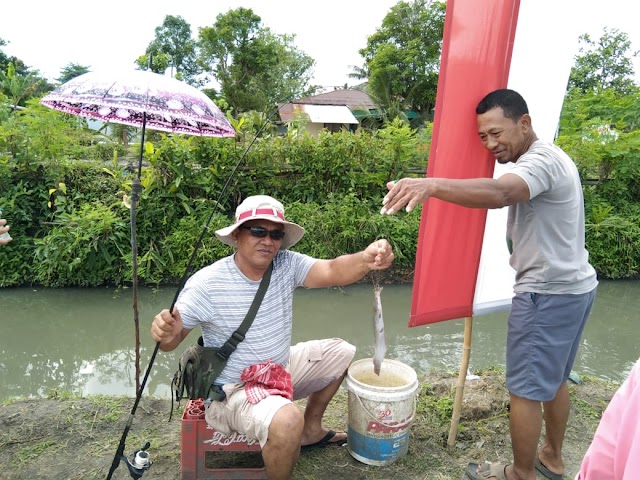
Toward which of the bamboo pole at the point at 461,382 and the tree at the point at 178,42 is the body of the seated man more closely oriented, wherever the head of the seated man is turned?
the bamboo pole

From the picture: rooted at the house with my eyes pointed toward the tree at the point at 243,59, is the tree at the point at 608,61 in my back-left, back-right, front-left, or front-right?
back-left

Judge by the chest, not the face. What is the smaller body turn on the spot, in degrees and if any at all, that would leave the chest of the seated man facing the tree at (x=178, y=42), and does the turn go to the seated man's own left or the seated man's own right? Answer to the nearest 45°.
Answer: approximately 135° to the seated man's own left

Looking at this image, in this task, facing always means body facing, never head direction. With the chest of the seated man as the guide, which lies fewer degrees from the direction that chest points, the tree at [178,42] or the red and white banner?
the red and white banner

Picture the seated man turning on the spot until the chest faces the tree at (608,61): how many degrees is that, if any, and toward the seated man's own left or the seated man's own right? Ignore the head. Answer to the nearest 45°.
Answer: approximately 90° to the seated man's own left

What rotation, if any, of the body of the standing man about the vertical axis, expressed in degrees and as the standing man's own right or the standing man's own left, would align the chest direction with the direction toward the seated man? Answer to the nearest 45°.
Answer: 0° — they already face them

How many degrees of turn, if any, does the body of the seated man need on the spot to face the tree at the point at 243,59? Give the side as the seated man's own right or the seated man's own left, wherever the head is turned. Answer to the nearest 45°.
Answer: approximately 135° to the seated man's own left

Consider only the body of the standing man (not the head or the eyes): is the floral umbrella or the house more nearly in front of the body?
the floral umbrella

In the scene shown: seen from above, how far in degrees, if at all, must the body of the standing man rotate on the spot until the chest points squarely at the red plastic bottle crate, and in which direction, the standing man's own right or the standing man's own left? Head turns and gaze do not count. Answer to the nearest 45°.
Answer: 0° — they already face it

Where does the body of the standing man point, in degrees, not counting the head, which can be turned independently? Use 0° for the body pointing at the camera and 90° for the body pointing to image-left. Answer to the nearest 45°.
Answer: approximately 90°

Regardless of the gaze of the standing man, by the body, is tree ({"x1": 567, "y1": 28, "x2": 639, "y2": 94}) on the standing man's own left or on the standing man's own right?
on the standing man's own right

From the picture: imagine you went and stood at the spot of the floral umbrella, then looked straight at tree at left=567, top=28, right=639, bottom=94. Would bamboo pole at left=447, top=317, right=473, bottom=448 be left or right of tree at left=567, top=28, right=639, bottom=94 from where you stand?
right
